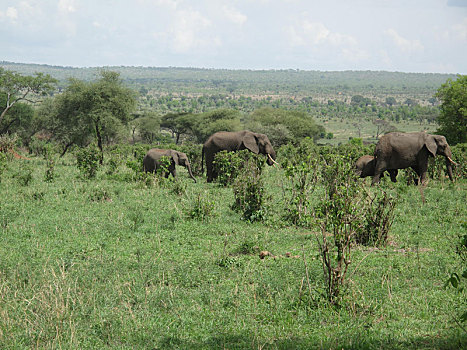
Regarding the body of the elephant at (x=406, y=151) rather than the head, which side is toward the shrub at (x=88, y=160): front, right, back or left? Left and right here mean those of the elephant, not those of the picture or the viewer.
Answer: back

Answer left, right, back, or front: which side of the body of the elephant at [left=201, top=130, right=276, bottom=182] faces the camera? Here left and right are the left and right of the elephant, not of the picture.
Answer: right

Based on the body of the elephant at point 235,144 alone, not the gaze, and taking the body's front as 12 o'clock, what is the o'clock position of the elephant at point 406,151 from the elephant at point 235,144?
the elephant at point 406,151 is roughly at 1 o'clock from the elephant at point 235,144.

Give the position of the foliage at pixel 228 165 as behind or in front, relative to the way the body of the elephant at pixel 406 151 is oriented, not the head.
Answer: behind

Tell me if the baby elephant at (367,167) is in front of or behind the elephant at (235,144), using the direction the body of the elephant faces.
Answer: in front

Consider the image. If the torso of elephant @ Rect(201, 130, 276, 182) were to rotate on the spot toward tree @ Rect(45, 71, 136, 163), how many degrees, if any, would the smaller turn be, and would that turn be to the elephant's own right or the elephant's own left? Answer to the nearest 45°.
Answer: approximately 135° to the elephant's own left

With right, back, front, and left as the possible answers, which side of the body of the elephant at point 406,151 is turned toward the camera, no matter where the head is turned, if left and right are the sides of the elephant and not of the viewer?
right

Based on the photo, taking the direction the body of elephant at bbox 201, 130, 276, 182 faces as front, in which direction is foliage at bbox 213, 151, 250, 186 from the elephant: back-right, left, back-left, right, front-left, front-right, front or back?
right

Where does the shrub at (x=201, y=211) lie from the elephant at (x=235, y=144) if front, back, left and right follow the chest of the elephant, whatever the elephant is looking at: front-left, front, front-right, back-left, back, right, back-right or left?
right
